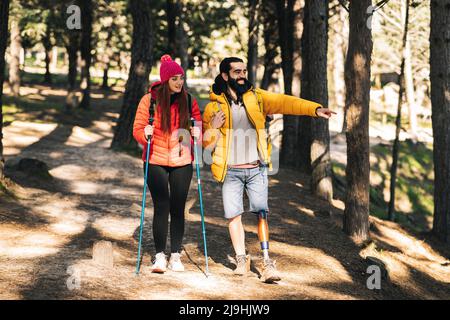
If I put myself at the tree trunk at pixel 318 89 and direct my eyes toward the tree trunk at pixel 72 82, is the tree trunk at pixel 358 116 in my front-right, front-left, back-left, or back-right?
back-left

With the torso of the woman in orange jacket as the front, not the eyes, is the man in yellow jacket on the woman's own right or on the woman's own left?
on the woman's own left

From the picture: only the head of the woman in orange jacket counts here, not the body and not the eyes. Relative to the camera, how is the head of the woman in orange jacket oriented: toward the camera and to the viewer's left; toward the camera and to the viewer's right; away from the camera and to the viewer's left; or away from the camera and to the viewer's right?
toward the camera and to the viewer's right

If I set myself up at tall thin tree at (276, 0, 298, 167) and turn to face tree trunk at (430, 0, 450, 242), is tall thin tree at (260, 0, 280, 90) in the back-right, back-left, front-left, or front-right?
back-left

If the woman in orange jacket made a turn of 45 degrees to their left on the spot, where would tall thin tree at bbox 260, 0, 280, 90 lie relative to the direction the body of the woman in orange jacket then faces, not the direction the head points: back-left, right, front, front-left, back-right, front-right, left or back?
back-left

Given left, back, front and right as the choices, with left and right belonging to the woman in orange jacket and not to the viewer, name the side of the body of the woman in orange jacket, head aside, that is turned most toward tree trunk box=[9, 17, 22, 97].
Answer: back

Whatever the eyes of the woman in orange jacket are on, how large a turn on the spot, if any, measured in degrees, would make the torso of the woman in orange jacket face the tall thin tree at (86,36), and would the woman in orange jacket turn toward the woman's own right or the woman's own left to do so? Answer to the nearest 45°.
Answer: approximately 180°

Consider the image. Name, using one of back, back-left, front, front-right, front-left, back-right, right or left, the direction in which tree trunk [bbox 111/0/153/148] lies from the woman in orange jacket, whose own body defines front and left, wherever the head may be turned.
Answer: back

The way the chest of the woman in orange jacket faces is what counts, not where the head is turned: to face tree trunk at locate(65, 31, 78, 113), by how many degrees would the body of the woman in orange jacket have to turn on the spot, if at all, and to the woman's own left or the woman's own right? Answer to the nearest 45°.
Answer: approximately 180°

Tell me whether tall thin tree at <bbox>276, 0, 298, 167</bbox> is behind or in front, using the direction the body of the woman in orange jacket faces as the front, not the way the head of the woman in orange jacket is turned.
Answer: behind

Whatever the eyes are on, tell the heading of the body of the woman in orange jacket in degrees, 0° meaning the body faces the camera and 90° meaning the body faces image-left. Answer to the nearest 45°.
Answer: approximately 0°

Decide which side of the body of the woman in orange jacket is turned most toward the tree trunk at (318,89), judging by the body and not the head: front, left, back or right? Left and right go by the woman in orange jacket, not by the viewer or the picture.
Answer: back
